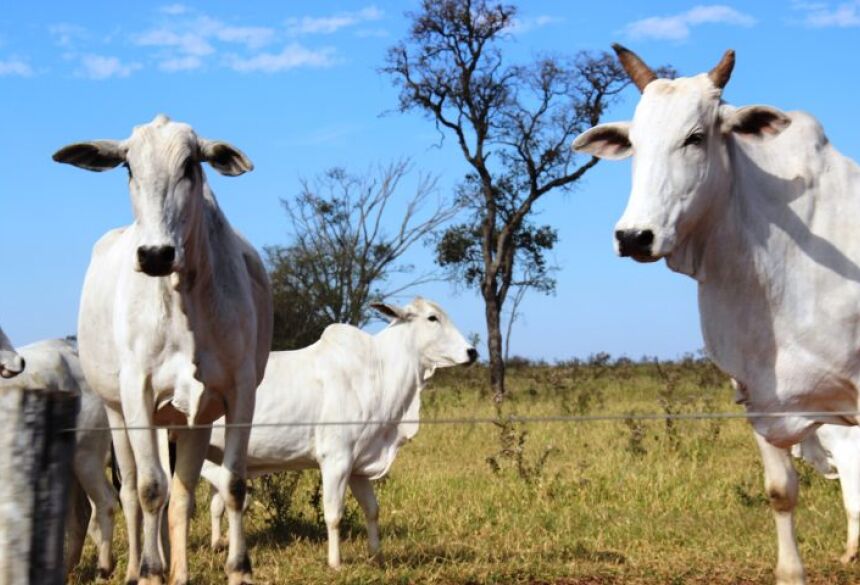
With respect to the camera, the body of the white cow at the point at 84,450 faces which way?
to the viewer's left

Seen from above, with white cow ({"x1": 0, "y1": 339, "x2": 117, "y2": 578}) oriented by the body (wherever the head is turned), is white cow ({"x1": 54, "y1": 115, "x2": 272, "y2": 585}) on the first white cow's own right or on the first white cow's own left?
on the first white cow's own left

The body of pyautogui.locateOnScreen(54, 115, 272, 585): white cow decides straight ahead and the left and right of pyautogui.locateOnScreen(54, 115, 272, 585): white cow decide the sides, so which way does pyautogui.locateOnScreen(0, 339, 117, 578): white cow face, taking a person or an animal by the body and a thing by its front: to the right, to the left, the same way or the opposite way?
to the right

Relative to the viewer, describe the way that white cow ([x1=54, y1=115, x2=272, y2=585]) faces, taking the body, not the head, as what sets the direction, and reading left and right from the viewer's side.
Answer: facing the viewer

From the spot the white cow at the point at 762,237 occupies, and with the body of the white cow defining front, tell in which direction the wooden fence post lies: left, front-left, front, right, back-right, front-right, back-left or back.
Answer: front

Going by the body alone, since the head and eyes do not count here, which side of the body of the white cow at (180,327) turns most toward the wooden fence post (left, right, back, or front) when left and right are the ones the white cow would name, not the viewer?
front

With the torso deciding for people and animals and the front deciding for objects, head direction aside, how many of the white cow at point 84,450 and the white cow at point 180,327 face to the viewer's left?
1

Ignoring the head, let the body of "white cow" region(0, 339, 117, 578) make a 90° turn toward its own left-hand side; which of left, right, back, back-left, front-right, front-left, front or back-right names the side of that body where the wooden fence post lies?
front

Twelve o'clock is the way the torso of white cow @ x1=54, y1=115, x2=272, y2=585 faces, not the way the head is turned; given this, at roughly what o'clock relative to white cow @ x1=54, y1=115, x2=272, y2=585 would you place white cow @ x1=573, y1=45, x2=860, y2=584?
white cow @ x1=573, y1=45, x2=860, y2=584 is roughly at 10 o'clock from white cow @ x1=54, y1=115, x2=272, y2=585.

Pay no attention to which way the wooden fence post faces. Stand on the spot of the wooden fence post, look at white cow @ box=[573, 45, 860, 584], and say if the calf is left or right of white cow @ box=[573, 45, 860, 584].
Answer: left

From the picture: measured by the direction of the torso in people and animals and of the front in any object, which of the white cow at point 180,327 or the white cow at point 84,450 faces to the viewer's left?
the white cow at point 84,450
